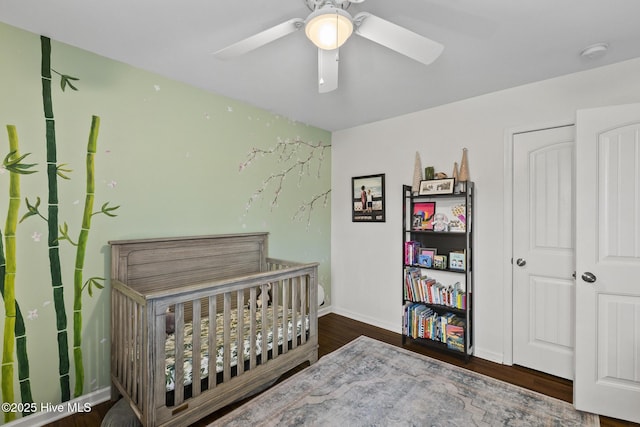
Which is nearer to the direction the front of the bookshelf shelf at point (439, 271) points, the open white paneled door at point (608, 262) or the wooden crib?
the wooden crib

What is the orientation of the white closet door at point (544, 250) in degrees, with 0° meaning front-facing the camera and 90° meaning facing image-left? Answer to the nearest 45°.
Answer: approximately 45°

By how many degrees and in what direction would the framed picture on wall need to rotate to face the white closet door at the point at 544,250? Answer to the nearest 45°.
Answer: approximately 90° to its left

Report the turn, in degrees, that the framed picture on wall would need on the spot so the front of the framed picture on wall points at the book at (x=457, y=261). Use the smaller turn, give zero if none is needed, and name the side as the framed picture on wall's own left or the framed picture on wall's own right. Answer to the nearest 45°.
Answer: approximately 90° to the framed picture on wall's own left

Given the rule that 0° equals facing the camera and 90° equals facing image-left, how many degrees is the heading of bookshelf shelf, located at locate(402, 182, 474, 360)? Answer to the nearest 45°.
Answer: approximately 45°

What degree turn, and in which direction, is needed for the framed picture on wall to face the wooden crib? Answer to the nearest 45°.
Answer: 0° — it already faces it

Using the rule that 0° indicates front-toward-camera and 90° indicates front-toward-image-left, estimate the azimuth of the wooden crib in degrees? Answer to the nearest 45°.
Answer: approximately 315°

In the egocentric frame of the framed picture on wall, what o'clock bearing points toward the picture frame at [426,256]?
The picture frame is roughly at 9 o'clock from the framed picture on wall.

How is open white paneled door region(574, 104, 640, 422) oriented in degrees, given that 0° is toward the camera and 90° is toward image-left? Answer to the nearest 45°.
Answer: approximately 45°

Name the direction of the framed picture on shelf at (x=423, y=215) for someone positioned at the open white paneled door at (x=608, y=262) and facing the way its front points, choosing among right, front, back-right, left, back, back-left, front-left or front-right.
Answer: front-right
